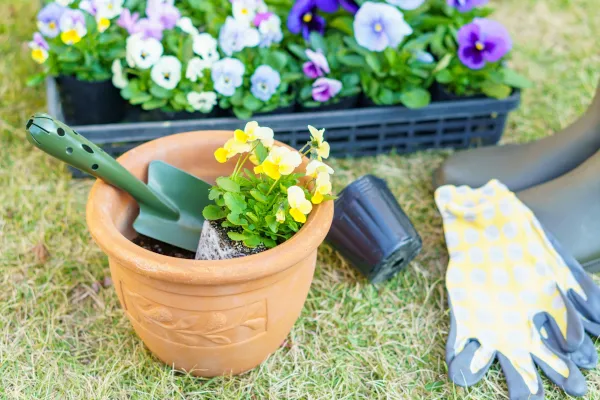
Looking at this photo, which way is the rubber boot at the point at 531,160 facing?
to the viewer's left

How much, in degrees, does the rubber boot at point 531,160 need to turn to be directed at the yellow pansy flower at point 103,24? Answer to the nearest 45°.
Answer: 0° — it already faces it

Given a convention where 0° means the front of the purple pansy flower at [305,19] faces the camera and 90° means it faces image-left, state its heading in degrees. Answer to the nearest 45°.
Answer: approximately 0°

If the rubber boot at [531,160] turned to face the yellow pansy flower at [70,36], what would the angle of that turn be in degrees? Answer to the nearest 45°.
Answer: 0° — it already faces it

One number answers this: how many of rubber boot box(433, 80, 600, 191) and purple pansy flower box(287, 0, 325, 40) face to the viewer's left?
1

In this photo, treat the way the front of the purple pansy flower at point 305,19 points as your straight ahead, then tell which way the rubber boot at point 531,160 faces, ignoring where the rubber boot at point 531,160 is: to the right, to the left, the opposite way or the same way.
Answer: to the right
